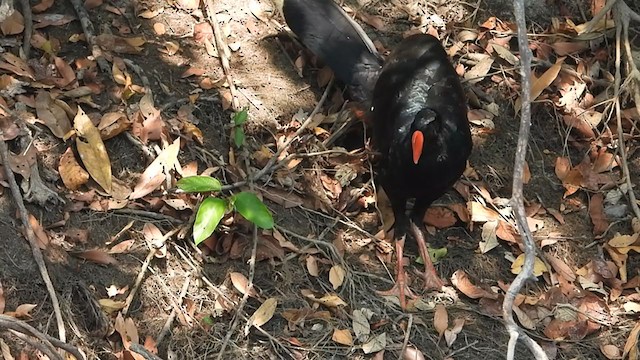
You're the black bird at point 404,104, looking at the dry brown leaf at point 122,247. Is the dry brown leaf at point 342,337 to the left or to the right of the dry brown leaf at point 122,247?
left

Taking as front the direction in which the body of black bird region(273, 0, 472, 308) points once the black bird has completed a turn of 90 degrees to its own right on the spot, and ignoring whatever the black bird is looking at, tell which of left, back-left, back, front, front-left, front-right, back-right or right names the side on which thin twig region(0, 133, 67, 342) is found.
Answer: front-left

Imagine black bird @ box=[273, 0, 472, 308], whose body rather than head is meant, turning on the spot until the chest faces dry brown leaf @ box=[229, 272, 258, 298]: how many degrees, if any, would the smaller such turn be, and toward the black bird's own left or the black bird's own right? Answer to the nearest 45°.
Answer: approximately 45° to the black bird's own right

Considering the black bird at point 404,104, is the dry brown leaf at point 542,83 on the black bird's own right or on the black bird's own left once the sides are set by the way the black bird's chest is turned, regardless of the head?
on the black bird's own left

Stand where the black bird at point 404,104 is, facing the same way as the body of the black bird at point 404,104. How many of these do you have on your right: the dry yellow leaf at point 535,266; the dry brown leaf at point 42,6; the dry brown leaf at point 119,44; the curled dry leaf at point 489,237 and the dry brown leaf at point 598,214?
2

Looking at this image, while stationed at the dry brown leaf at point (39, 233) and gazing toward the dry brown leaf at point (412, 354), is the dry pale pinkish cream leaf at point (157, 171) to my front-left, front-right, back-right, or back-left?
front-left

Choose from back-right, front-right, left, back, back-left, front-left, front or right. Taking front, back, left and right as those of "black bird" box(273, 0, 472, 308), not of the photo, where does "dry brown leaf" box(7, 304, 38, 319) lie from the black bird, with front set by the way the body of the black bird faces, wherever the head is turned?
front-right

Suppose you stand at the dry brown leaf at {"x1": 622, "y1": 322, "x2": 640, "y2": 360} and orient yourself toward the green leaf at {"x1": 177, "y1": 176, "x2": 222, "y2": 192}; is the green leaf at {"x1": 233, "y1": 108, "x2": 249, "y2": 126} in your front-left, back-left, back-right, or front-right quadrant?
front-right

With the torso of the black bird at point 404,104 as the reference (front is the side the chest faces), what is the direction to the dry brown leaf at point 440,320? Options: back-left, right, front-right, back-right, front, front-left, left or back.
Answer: front

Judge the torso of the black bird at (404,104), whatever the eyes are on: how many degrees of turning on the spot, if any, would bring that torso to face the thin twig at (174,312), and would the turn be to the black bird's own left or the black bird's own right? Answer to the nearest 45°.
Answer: approximately 45° to the black bird's own right

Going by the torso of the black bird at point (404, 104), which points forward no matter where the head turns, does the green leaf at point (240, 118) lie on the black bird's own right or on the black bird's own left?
on the black bird's own right

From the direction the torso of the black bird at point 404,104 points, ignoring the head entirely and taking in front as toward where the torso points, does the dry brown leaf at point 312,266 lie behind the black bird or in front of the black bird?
in front

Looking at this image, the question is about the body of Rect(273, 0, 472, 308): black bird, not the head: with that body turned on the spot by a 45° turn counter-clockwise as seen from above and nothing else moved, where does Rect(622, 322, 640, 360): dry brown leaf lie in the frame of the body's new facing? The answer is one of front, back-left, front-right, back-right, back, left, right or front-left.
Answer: front

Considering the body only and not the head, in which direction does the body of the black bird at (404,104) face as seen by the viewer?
toward the camera
